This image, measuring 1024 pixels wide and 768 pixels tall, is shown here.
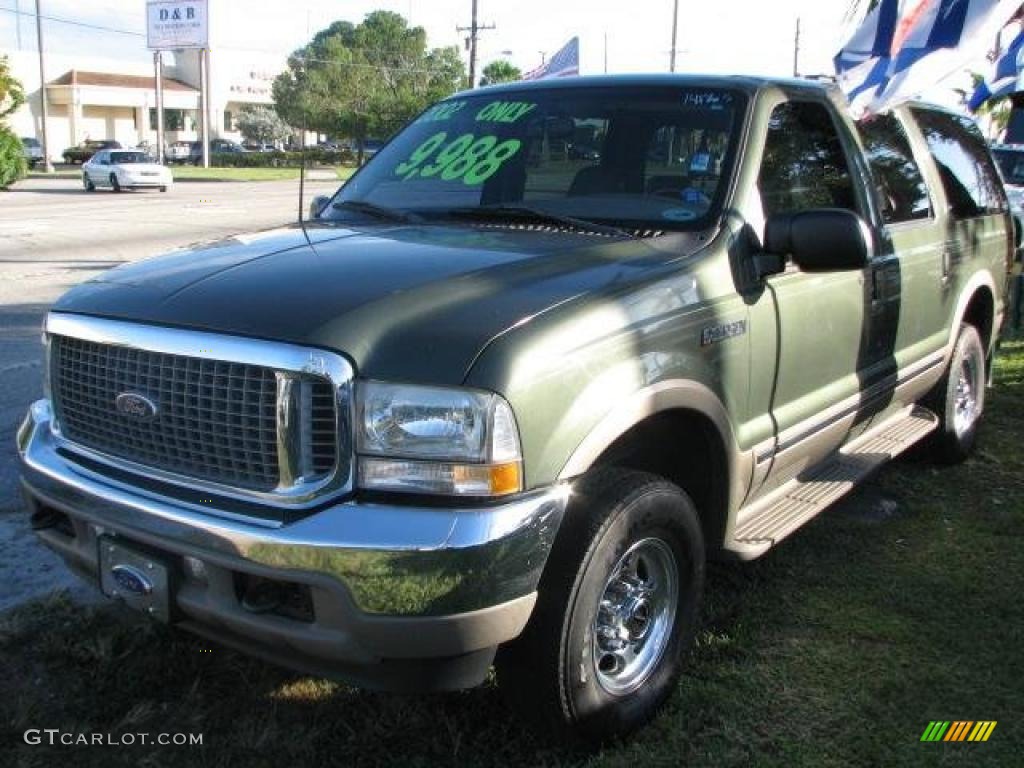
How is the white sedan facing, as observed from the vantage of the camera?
facing the viewer and to the right of the viewer

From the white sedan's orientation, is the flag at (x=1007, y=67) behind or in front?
in front

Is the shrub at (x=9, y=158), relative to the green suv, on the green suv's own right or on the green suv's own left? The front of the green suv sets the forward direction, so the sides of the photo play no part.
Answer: on the green suv's own right

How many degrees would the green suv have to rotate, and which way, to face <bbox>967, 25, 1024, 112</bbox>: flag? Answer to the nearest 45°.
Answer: approximately 180°

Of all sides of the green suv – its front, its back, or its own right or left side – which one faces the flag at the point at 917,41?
back

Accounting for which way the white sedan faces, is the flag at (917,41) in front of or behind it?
in front
